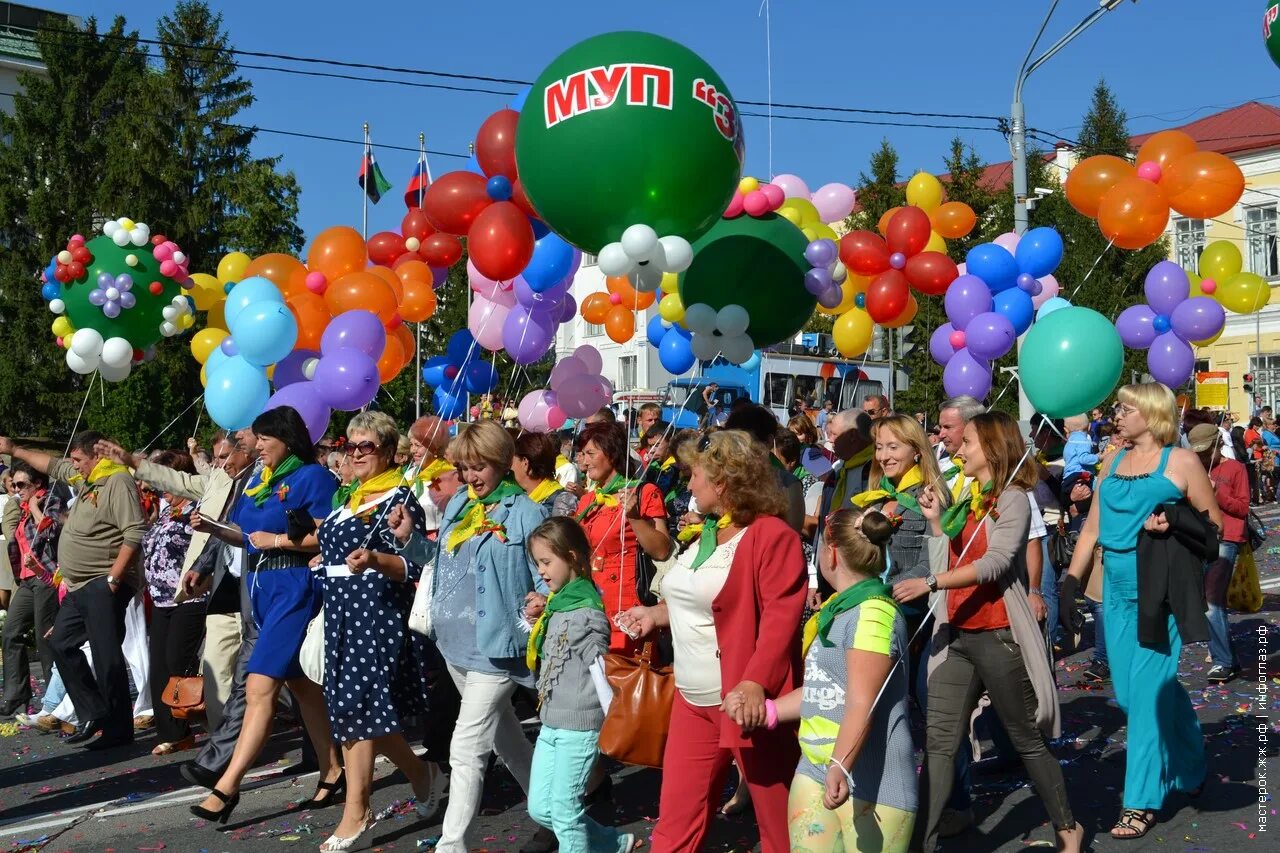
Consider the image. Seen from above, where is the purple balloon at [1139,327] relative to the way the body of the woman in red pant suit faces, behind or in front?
behind

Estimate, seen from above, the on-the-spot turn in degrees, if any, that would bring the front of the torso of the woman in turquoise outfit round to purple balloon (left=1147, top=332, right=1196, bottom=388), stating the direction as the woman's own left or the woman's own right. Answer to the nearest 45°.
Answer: approximately 135° to the woman's own right

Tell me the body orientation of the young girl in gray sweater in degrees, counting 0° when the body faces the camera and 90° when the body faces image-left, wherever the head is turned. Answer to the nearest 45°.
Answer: approximately 45°

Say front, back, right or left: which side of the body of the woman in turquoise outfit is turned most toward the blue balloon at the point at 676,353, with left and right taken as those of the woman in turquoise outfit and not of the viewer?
right

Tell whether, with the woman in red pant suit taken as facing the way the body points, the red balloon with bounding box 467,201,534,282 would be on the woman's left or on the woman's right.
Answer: on the woman's right

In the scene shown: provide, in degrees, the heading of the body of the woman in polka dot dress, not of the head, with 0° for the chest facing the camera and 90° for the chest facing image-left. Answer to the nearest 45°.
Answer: approximately 45°
